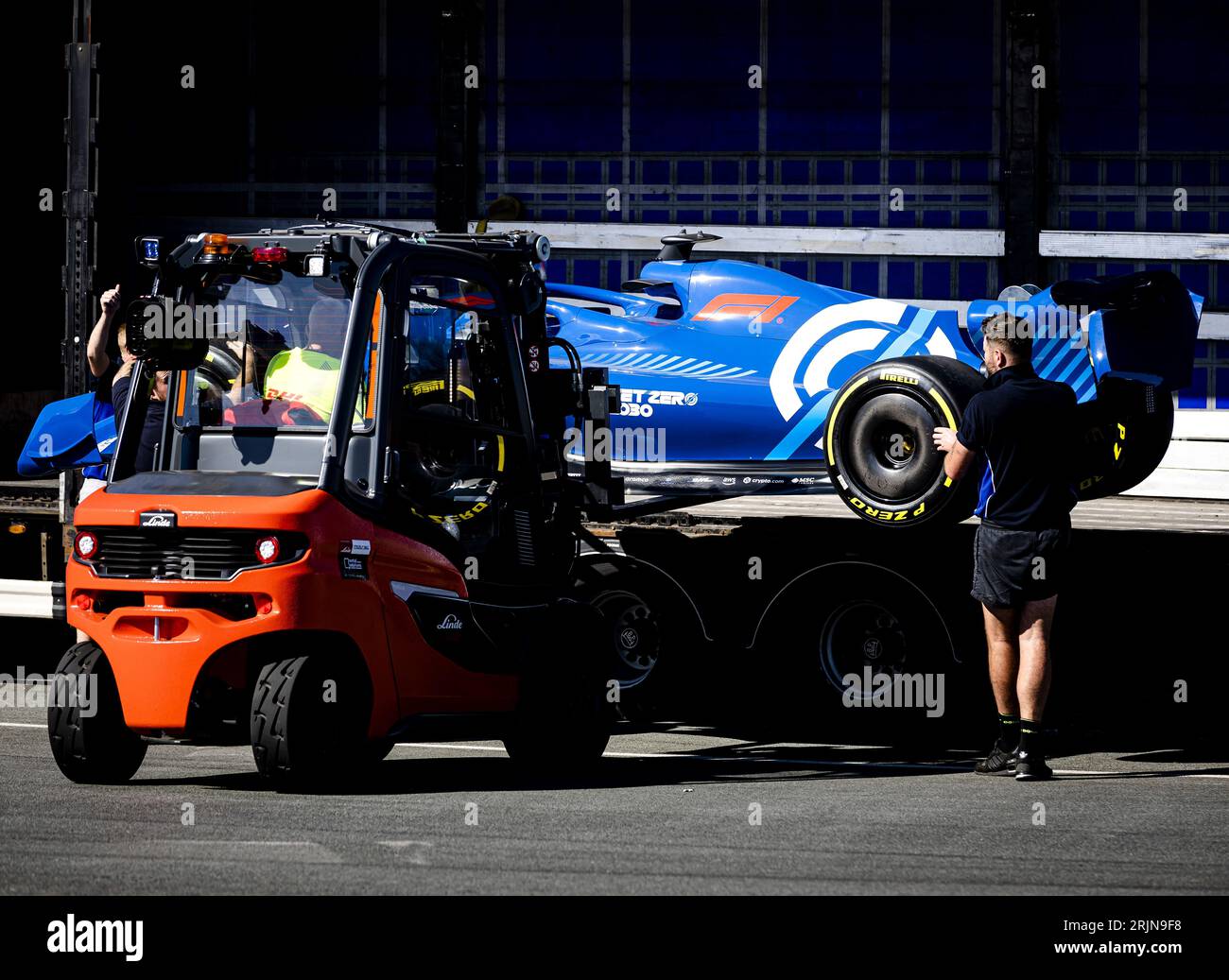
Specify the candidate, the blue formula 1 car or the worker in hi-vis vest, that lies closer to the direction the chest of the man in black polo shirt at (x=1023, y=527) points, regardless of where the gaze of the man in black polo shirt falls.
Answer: the blue formula 1 car

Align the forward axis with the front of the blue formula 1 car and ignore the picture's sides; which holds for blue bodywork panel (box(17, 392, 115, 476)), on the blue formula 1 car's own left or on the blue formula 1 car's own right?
on the blue formula 1 car's own left

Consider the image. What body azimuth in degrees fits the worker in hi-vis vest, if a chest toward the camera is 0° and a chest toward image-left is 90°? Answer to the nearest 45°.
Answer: approximately 225°

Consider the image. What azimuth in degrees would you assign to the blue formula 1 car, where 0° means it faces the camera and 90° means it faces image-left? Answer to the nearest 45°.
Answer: approximately 135°

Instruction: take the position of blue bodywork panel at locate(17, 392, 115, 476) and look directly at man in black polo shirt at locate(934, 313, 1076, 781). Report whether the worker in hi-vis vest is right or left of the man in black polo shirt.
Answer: right

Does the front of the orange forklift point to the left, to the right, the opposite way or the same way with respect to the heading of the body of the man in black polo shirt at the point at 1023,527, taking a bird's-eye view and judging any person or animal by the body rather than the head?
to the right

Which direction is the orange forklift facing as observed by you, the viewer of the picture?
facing away from the viewer and to the right of the viewer

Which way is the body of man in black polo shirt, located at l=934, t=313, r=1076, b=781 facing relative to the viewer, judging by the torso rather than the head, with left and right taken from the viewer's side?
facing away from the viewer and to the left of the viewer

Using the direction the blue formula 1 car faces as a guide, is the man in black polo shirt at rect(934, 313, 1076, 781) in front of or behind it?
behind

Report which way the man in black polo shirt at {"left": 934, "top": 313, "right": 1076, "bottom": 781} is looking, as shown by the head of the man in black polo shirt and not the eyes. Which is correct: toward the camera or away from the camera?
away from the camera

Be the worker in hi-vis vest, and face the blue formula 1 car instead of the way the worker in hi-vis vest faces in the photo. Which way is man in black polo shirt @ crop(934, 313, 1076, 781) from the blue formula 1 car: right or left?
right

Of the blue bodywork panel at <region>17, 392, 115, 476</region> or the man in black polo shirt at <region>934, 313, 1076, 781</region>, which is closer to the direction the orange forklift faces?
the man in black polo shirt
